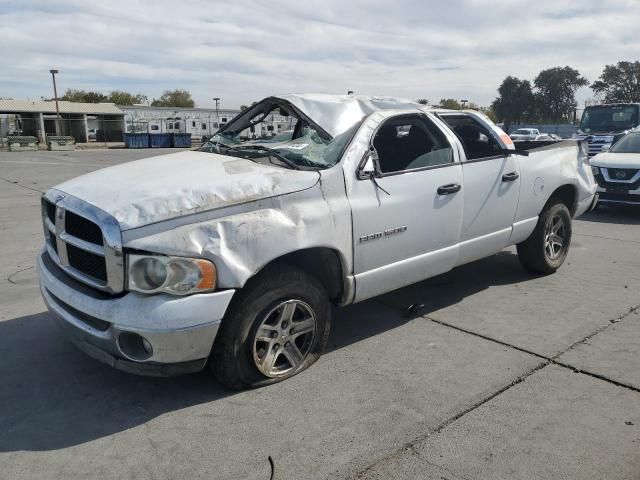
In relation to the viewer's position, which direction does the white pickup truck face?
facing the viewer and to the left of the viewer

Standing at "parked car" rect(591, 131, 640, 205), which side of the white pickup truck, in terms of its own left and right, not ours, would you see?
back

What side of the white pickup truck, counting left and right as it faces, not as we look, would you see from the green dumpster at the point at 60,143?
right
